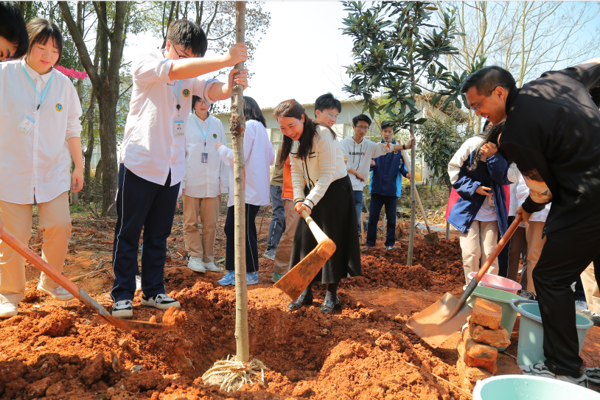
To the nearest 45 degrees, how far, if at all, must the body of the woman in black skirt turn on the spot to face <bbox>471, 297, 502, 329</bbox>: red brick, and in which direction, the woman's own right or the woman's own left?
approximately 90° to the woman's own left

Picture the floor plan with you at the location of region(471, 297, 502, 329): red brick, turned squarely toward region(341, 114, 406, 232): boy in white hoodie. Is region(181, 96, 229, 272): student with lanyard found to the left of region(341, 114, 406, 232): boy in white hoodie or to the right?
left

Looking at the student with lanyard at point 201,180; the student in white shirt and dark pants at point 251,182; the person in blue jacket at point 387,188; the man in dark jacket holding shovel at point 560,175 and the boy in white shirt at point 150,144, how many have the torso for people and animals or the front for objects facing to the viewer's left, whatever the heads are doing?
2

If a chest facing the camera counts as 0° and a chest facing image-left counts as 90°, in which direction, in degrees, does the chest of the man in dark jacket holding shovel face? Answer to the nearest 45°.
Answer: approximately 90°

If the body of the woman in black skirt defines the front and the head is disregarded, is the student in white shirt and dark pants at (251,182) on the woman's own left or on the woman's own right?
on the woman's own right

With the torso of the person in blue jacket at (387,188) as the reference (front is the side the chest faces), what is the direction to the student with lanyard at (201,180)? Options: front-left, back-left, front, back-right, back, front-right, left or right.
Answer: front-right
